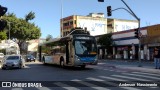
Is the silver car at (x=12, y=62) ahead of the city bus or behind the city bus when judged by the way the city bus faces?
behind

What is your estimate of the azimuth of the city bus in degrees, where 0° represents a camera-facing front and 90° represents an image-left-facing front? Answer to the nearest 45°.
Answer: approximately 315°
